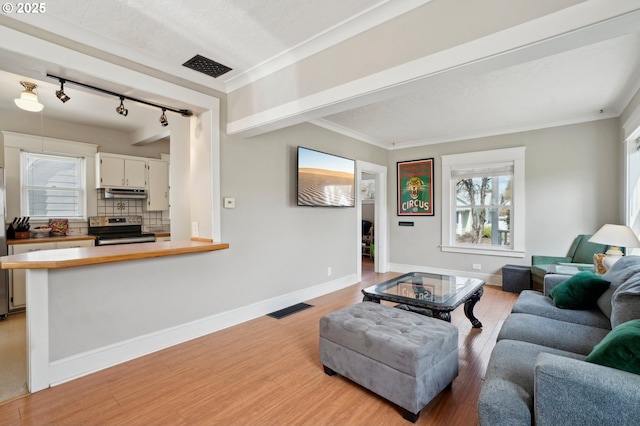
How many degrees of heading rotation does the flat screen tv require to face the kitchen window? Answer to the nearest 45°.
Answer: approximately 135° to its right

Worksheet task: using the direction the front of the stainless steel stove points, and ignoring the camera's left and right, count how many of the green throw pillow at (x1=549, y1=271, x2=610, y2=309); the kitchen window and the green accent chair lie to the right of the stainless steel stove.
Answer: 1

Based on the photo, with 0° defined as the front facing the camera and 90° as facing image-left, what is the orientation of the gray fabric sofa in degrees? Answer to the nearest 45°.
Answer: approximately 90°

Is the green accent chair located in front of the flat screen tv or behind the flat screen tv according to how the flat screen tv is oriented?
in front

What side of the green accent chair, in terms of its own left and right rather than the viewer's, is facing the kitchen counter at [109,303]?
front

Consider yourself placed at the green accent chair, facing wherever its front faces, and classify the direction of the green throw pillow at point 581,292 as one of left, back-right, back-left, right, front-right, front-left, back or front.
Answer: front-left

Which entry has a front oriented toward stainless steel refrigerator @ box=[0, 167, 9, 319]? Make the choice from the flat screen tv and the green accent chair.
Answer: the green accent chair

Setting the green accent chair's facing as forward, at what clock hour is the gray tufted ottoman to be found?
The gray tufted ottoman is roughly at 11 o'clock from the green accent chair.

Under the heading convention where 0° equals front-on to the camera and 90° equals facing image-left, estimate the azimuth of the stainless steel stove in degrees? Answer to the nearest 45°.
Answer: approximately 0°

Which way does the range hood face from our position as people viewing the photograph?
facing the viewer

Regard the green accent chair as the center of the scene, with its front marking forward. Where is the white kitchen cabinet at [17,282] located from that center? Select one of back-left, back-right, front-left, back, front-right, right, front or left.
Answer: front
